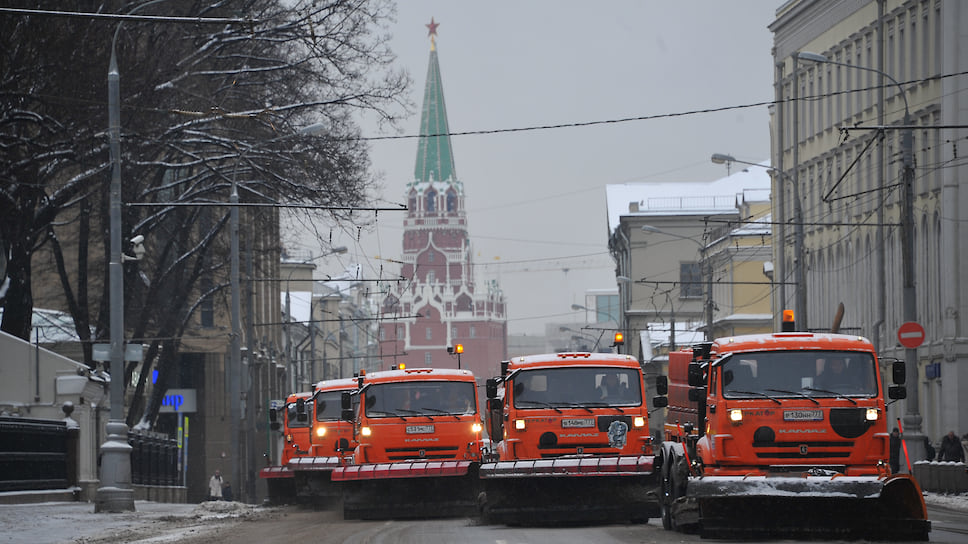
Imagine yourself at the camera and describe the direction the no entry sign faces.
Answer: facing the viewer

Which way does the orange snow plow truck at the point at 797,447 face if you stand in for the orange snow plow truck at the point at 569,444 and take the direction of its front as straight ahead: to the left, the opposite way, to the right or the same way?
the same way

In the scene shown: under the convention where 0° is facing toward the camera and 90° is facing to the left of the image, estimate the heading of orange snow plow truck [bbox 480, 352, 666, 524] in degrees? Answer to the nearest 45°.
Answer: approximately 0°

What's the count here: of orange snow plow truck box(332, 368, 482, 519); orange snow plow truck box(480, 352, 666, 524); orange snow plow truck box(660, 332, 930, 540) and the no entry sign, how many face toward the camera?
4

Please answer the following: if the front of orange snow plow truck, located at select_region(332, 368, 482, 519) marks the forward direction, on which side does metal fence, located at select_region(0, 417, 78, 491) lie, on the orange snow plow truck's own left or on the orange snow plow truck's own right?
on the orange snow plow truck's own right

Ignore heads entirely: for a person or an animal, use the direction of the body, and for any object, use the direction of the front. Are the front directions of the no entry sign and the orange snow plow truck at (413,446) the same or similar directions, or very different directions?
same or similar directions

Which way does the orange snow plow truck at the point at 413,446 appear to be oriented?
toward the camera

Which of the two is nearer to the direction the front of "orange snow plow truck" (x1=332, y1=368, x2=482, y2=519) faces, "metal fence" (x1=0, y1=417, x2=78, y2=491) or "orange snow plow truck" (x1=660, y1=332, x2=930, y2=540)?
the orange snow plow truck

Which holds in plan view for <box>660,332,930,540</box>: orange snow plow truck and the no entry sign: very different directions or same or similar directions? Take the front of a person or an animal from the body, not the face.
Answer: same or similar directions

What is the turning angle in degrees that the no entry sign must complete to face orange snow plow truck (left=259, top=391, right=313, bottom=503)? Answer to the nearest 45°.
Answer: approximately 90° to its right

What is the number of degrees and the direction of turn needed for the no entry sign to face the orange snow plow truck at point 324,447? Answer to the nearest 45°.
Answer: approximately 90° to its right

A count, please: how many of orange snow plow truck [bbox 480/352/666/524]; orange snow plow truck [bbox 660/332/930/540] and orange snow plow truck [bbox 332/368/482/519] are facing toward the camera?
3
